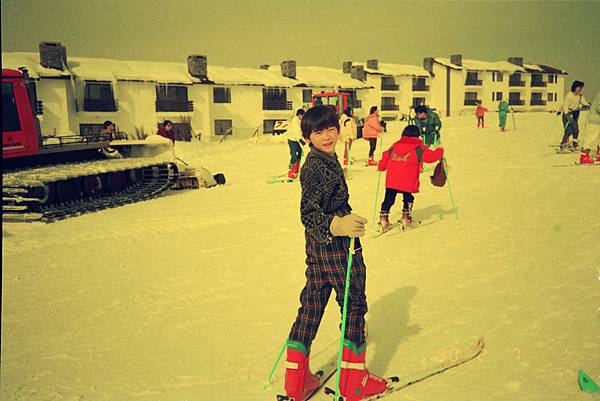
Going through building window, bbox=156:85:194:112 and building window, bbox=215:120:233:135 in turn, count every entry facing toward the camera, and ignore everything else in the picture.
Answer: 2

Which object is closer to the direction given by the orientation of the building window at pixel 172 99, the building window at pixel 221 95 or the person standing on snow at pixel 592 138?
the person standing on snow

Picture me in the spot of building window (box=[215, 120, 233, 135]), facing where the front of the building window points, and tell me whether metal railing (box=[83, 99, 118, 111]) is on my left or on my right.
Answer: on my right

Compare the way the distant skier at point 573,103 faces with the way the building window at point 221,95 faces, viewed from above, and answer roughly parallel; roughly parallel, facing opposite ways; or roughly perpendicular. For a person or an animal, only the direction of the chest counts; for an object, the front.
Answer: roughly parallel

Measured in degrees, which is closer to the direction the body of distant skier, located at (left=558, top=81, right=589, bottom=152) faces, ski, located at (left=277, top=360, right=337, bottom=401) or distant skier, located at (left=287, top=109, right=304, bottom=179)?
the ski

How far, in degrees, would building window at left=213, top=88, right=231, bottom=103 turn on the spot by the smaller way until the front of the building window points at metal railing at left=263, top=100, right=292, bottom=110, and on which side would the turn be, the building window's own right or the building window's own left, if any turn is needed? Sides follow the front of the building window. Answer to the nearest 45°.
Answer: approximately 135° to the building window's own left

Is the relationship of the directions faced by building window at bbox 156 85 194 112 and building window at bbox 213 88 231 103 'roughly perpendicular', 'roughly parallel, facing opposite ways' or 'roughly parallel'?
roughly parallel

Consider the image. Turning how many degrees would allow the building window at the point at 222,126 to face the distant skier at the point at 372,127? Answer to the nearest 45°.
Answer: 0° — it already faces them

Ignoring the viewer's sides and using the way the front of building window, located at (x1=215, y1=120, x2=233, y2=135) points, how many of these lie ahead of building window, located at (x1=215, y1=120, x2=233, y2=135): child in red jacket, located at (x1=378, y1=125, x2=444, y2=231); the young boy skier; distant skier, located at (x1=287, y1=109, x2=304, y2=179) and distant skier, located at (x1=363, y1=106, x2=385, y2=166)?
4

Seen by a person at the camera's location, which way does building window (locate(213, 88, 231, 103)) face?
facing the viewer

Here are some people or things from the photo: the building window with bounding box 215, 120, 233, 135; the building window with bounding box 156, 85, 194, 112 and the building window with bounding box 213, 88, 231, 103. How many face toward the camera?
3

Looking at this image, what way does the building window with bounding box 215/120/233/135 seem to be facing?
toward the camera

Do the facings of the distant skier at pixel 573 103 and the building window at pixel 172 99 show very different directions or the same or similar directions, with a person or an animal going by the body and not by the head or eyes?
same or similar directions
